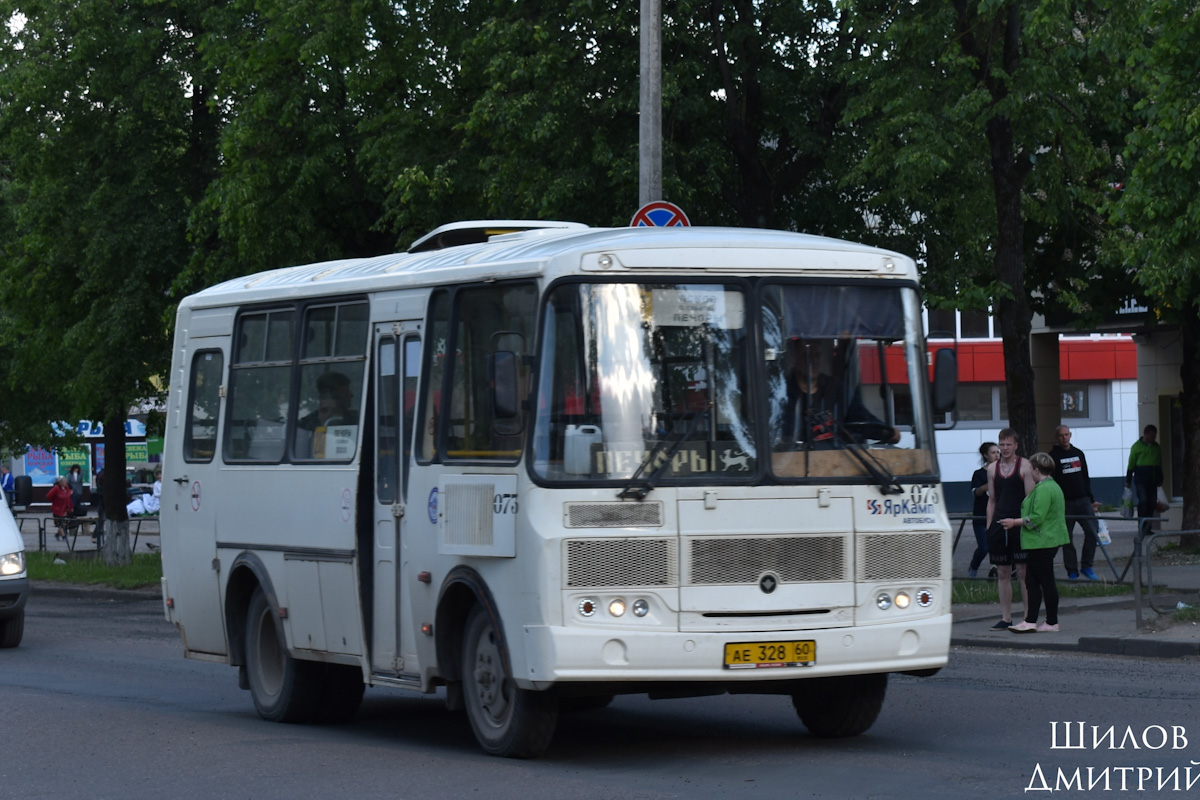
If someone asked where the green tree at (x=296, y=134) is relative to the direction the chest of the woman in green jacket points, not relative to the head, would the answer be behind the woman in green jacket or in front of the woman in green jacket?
in front

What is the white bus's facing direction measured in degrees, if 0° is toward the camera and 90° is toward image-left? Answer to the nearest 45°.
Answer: approximately 315°

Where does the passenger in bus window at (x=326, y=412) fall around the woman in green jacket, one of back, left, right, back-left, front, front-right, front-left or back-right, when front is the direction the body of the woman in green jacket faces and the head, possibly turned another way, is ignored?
front-left

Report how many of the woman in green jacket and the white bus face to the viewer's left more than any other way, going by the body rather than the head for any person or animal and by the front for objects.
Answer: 1

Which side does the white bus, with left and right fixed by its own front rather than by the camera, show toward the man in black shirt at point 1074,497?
left

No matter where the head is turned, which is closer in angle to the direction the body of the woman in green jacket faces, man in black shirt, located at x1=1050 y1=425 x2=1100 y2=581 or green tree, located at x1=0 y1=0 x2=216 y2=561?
the green tree

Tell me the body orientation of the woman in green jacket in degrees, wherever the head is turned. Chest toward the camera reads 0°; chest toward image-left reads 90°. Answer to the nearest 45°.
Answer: approximately 90°

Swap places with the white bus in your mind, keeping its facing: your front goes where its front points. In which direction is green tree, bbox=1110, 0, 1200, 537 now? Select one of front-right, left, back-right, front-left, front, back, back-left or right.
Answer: left
